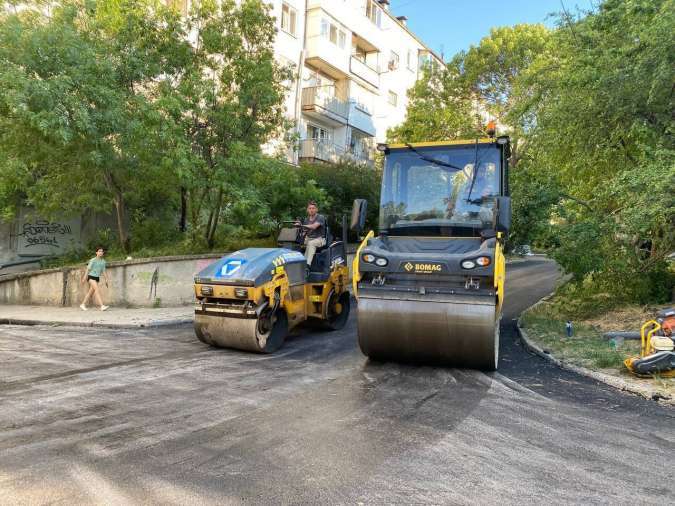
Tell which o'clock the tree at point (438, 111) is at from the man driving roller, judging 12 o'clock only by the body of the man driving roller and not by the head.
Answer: The tree is roughly at 5 o'clock from the man driving roller.

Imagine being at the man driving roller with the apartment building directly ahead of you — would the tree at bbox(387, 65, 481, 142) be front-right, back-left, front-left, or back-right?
front-right

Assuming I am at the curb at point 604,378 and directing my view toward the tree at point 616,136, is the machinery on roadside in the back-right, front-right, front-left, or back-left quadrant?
front-right

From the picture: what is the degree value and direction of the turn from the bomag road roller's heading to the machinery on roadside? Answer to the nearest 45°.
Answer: approximately 90° to its left

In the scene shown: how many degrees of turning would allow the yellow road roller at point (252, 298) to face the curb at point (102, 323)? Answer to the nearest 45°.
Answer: approximately 90° to its right

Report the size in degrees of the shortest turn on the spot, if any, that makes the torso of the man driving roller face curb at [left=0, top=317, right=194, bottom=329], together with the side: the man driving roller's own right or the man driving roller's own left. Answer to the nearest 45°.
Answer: approximately 45° to the man driving roller's own right

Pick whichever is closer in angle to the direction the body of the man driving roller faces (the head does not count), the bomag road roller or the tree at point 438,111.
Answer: the bomag road roller

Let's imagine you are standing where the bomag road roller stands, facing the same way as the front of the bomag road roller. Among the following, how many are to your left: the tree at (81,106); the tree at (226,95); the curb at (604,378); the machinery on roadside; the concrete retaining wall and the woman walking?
2

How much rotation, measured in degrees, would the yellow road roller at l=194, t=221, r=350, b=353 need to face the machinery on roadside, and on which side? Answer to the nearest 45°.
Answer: approximately 135° to its left

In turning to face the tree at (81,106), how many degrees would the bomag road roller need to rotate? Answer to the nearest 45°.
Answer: approximately 135° to its right

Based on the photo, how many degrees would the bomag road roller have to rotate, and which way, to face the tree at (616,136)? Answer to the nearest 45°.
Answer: approximately 135° to its left

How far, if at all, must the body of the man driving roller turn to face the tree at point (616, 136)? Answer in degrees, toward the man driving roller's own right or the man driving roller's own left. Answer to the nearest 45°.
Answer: approximately 135° to the man driving roller's own left

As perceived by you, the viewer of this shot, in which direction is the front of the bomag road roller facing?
facing the viewer

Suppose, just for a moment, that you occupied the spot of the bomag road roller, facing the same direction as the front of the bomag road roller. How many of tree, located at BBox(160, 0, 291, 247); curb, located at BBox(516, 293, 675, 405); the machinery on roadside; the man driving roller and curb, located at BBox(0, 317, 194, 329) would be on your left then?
2

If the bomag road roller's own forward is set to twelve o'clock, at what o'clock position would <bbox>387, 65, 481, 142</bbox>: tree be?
The tree is roughly at 6 o'clock from the bomag road roller.

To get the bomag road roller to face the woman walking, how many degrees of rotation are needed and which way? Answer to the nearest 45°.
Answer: approximately 135° to its right

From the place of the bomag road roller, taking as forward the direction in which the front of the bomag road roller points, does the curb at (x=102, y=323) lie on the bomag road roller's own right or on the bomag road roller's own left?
on the bomag road roller's own right

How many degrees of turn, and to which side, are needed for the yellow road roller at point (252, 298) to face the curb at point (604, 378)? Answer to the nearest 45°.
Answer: approximately 135° to its left

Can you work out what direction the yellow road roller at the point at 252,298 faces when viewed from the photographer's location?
facing the viewer and to the left of the viewer

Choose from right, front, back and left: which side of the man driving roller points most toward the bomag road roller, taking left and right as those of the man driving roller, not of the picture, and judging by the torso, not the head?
left
